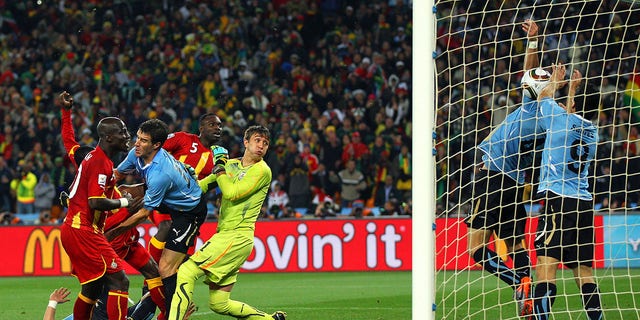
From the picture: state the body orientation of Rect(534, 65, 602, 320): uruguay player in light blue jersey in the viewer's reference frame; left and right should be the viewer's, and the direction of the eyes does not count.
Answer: facing away from the viewer and to the left of the viewer

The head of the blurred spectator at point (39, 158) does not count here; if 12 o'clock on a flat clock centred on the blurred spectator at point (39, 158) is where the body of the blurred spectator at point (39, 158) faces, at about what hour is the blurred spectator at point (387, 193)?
the blurred spectator at point (387, 193) is roughly at 10 o'clock from the blurred spectator at point (39, 158).

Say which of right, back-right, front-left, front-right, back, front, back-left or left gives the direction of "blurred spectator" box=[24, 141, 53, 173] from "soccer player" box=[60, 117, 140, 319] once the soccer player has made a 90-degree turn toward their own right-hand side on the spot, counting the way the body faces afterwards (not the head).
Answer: back

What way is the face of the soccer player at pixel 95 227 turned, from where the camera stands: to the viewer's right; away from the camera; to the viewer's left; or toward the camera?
to the viewer's right

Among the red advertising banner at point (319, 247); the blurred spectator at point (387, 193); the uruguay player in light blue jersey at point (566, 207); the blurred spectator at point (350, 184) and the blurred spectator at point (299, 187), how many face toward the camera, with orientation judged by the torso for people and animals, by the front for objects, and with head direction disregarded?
4

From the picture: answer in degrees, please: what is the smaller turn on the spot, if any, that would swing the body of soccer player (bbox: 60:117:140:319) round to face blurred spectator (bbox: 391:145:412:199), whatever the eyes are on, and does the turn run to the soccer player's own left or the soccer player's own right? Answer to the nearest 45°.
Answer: approximately 45° to the soccer player's own left

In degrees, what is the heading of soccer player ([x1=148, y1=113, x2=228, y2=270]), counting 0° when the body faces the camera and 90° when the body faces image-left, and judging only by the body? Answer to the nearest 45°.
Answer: approximately 315°

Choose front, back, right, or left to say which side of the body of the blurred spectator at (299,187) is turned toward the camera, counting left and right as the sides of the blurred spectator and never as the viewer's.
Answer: front

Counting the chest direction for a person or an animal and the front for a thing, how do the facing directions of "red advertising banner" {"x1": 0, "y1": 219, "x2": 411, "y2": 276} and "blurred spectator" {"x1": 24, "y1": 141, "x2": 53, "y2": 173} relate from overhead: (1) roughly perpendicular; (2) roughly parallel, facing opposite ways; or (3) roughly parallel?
roughly parallel

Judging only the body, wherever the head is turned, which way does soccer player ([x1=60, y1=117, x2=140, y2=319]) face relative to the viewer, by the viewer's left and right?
facing to the right of the viewer

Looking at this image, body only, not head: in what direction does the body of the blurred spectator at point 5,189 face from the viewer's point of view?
toward the camera

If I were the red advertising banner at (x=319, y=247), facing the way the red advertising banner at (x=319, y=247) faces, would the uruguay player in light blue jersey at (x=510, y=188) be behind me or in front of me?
in front

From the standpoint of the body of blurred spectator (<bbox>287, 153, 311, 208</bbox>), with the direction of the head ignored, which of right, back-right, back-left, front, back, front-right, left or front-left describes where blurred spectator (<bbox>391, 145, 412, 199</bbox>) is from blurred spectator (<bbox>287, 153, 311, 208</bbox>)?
left

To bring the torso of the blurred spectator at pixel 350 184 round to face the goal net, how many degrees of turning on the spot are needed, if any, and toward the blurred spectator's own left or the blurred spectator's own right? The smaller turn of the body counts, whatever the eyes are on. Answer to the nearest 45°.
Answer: approximately 45° to the blurred spectator's own left

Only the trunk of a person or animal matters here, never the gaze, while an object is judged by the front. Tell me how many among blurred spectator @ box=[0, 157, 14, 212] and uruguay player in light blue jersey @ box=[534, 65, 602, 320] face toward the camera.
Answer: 1

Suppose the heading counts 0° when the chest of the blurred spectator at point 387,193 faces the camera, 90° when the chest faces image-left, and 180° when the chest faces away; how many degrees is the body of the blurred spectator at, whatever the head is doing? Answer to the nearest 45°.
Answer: approximately 0°
